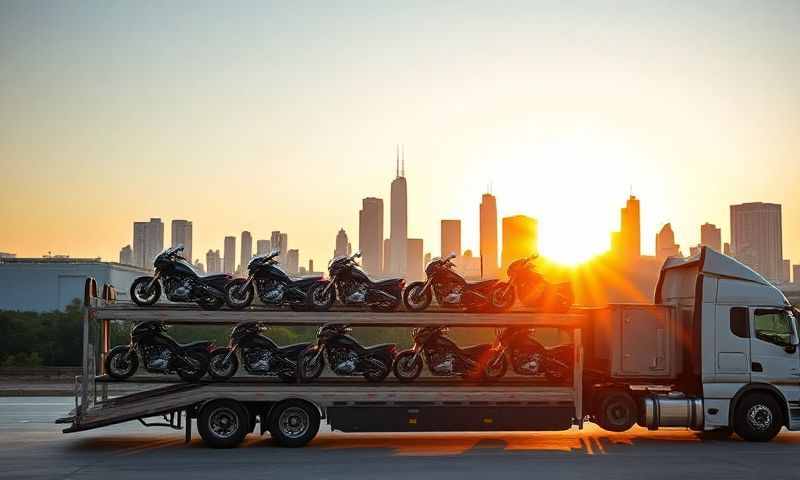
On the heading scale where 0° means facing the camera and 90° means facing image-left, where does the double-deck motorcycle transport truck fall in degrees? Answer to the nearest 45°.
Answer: approximately 270°

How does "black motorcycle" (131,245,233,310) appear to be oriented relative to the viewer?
to the viewer's left

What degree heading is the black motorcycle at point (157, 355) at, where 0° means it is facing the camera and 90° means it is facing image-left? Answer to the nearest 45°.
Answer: approximately 90°

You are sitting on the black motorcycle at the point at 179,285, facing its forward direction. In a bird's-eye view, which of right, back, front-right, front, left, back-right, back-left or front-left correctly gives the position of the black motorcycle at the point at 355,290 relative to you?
back

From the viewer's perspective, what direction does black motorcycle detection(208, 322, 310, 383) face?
to the viewer's left

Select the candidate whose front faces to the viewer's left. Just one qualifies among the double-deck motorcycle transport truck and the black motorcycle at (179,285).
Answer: the black motorcycle

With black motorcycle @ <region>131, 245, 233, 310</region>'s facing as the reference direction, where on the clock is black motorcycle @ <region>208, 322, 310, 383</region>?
black motorcycle @ <region>208, 322, 310, 383</region> is roughly at 6 o'clock from black motorcycle @ <region>131, 245, 233, 310</region>.

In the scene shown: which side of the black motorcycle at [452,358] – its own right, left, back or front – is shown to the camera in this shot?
left

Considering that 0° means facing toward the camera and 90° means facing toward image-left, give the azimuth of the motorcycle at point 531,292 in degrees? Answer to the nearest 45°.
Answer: approximately 90°

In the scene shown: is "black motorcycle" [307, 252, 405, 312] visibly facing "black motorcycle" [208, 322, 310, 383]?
yes

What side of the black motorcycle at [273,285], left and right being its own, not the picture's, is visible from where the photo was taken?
left

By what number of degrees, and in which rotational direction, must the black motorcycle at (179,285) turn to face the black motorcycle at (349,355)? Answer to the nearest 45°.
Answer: approximately 180°
